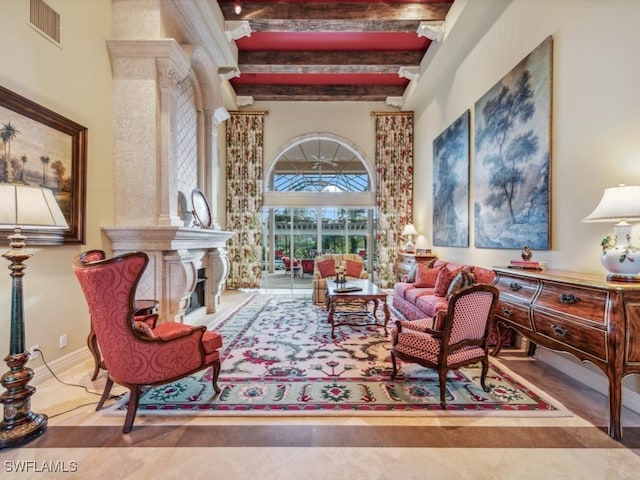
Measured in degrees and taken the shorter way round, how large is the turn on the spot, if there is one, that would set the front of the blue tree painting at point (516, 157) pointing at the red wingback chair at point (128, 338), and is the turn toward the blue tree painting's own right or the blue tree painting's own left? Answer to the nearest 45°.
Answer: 0° — it already faces it

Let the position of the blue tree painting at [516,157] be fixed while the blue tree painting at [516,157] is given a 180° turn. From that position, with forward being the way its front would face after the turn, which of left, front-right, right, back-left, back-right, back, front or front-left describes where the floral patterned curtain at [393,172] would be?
left

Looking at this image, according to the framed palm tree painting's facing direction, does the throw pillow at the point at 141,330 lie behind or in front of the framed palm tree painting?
in front

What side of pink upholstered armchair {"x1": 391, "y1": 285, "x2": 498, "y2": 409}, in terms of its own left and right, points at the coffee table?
front

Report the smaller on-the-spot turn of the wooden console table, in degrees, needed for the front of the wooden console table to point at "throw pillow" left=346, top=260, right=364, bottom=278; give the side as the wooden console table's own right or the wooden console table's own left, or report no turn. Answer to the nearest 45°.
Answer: approximately 90° to the wooden console table's own right

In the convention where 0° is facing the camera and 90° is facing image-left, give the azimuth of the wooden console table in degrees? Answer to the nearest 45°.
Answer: approximately 45°

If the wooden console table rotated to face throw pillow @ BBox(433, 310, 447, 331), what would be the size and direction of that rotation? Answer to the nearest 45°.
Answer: approximately 45° to its right

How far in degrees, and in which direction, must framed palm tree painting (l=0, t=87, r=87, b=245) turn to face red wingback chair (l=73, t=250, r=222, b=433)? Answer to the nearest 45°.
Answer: approximately 45° to its right

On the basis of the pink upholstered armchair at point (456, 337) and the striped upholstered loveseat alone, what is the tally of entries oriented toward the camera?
1

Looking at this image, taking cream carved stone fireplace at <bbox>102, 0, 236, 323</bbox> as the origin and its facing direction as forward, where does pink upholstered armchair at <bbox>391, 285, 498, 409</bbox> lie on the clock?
The pink upholstered armchair is roughly at 12 o'clock from the cream carved stone fireplace.
